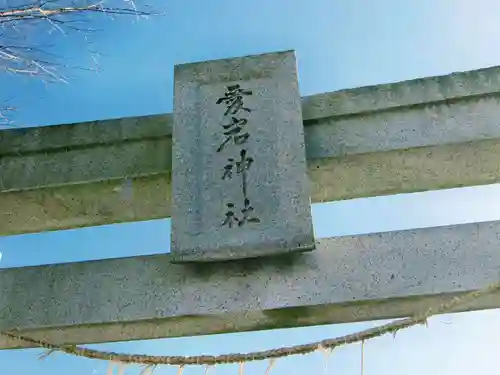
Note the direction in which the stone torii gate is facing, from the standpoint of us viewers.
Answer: facing the viewer
